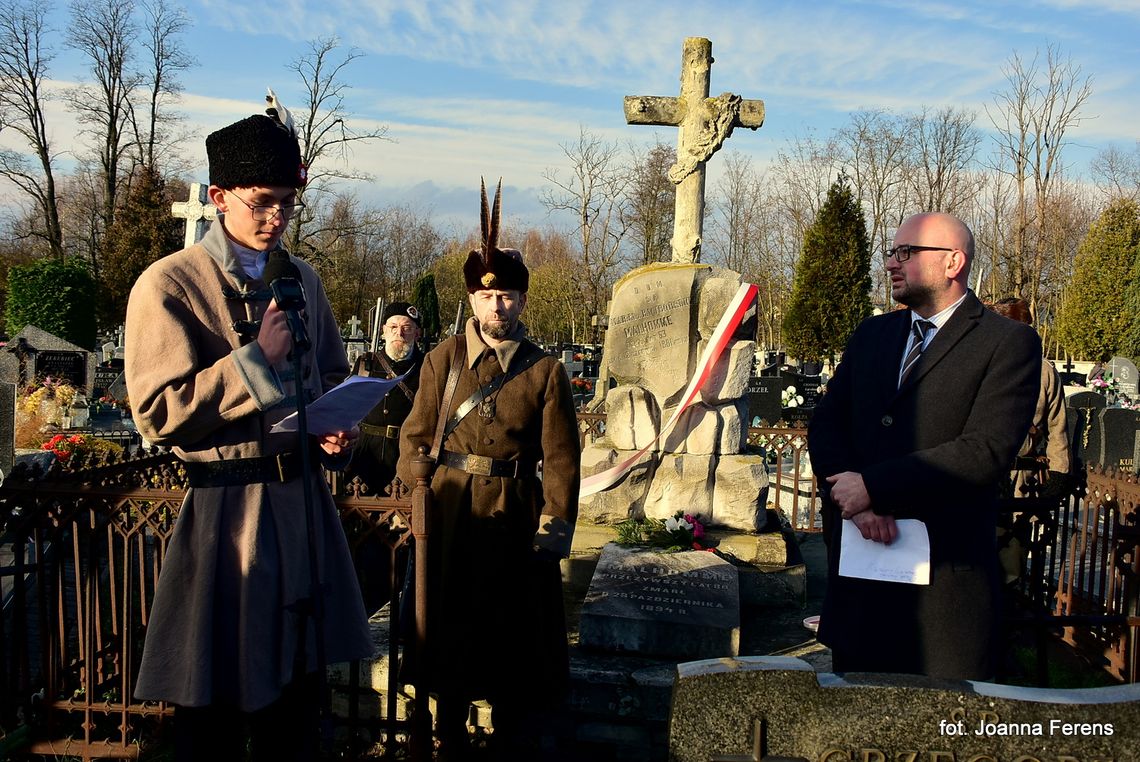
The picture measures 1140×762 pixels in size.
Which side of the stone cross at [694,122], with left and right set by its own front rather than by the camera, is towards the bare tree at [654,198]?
back

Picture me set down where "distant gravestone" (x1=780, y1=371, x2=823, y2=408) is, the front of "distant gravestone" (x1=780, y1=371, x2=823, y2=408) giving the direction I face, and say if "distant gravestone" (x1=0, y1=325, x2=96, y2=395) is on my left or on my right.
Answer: on my right

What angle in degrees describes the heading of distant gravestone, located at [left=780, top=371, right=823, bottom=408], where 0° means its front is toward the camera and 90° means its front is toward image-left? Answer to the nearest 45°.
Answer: approximately 0°

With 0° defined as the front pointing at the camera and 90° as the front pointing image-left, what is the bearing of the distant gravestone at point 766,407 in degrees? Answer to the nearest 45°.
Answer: approximately 0°

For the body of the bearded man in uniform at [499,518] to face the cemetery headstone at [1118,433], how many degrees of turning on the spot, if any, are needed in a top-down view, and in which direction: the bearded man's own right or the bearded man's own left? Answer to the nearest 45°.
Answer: approximately 135° to the bearded man's own left

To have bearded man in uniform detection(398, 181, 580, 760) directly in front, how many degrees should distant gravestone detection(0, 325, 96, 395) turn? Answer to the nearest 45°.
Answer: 0° — it already faces them

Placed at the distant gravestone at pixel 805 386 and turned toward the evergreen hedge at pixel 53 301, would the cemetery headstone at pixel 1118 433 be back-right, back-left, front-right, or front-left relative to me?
back-left
